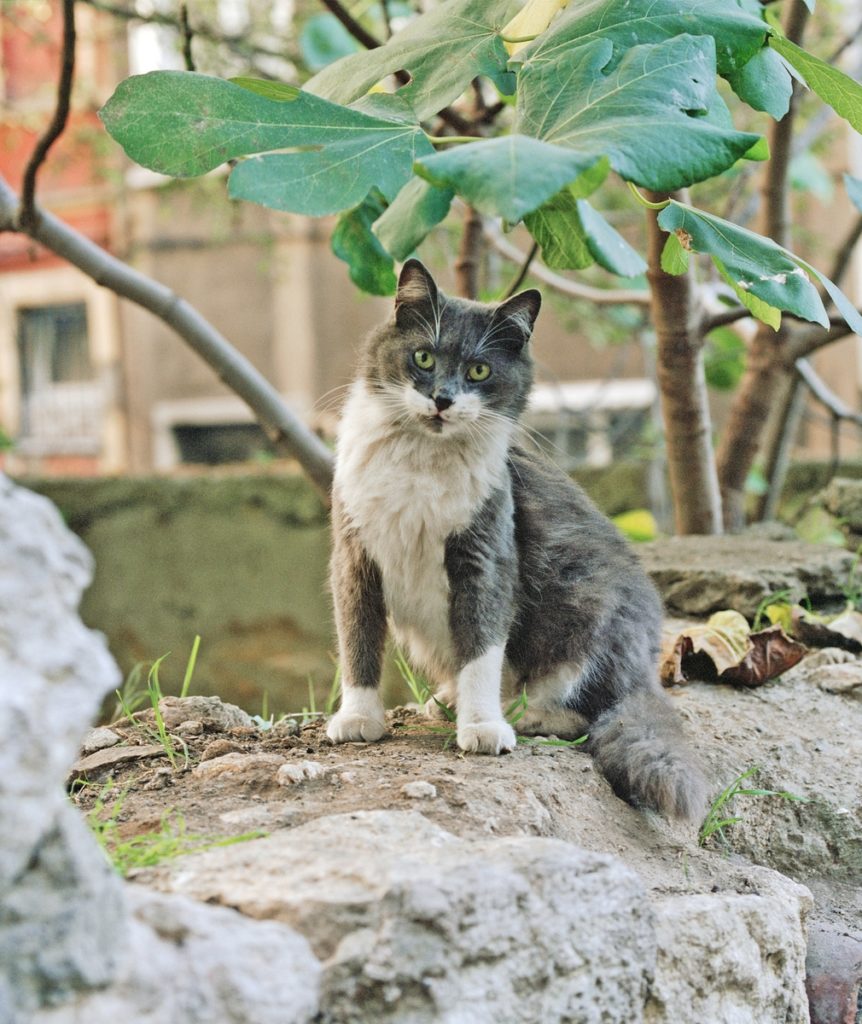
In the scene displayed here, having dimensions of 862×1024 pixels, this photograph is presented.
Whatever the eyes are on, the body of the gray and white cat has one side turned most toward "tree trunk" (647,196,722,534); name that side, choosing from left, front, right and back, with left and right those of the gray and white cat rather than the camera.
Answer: back

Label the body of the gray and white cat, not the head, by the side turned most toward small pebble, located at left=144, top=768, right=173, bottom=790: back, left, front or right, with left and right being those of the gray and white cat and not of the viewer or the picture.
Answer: front

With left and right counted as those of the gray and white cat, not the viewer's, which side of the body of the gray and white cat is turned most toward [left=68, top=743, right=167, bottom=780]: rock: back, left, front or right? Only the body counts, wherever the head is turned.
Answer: front

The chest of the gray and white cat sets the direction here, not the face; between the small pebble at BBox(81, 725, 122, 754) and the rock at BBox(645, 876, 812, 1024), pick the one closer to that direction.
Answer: the small pebble

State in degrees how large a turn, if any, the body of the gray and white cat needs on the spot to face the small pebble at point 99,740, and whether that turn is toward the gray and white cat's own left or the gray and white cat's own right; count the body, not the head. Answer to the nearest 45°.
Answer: approximately 45° to the gray and white cat's own right

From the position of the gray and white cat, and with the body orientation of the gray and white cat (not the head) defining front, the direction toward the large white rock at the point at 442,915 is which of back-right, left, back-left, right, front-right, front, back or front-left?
front-left

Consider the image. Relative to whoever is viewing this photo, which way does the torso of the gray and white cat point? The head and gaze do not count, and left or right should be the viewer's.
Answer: facing the viewer and to the left of the viewer

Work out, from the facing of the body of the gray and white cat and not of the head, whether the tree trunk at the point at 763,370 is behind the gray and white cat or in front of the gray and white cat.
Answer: behind
